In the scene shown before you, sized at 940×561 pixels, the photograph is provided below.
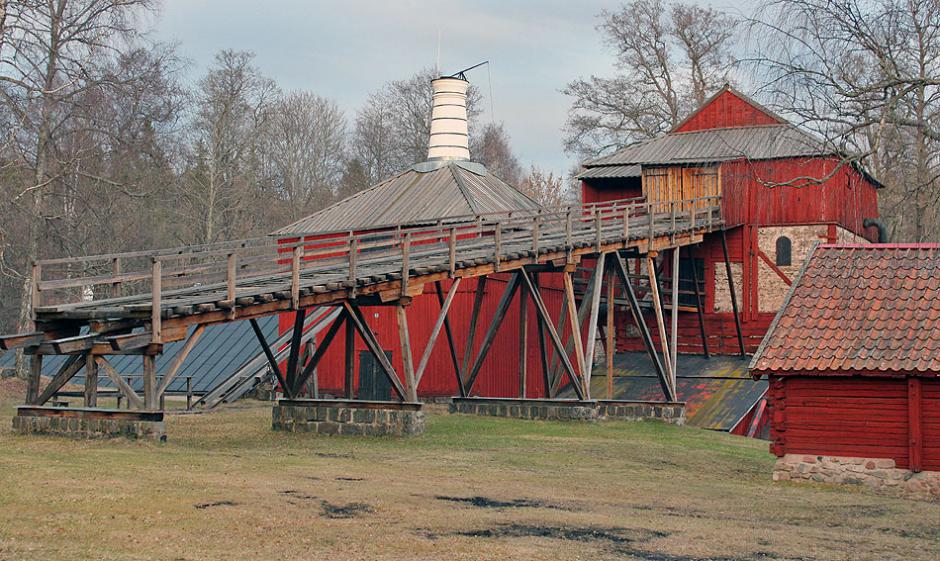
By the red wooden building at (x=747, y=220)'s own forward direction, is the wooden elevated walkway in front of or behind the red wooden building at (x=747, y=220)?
in front

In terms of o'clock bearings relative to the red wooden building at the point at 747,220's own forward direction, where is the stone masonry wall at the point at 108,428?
The stone masonry wall is roughly at 1 o'clock from the red wooden building.

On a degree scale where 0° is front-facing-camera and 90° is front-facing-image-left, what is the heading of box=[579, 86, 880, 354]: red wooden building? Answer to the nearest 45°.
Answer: approximately 0°

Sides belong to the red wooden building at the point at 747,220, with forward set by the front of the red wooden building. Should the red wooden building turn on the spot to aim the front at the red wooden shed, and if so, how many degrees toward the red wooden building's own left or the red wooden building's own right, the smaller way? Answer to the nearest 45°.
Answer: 0° — it already faces it

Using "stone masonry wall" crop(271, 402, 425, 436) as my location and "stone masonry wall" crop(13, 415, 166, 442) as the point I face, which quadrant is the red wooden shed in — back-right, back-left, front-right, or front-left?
back-left

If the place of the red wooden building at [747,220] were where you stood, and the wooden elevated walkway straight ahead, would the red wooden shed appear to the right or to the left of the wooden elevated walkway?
left

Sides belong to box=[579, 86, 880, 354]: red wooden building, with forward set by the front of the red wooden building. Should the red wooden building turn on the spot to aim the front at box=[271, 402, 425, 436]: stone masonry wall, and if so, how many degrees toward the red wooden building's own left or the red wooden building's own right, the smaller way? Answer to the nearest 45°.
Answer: approximately 45° to the red wooden building's own right
